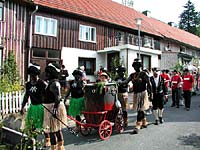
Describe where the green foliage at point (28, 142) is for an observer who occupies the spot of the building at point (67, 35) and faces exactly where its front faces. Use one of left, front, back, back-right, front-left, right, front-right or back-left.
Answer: front-right

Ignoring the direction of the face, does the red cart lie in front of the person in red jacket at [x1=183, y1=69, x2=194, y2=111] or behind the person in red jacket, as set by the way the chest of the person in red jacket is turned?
in front

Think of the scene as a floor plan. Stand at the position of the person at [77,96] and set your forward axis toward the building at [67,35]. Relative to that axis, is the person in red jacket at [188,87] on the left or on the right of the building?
right

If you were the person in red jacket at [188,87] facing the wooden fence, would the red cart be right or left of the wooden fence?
left

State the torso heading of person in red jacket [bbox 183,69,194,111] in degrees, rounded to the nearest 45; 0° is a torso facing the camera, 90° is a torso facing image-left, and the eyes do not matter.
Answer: approximately 45°

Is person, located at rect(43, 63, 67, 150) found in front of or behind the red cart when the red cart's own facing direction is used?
in front

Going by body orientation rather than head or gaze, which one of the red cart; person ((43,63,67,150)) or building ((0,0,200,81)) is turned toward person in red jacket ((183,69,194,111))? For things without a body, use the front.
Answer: the building

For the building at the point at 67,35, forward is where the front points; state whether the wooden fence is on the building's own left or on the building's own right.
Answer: on the building's own right

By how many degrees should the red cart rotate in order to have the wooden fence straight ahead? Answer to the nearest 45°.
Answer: approximately 90° to its right

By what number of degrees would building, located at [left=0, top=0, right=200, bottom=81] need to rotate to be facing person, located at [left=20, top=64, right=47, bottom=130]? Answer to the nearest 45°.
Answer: approximately 45° to its right
